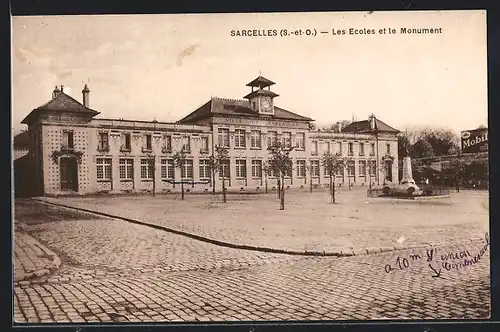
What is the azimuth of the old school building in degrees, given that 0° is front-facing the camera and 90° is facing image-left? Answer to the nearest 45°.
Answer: approximately 315°

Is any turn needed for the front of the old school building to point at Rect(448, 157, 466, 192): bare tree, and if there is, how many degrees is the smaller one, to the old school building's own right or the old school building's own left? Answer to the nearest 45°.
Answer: approximately 45° to the old school building's own left
